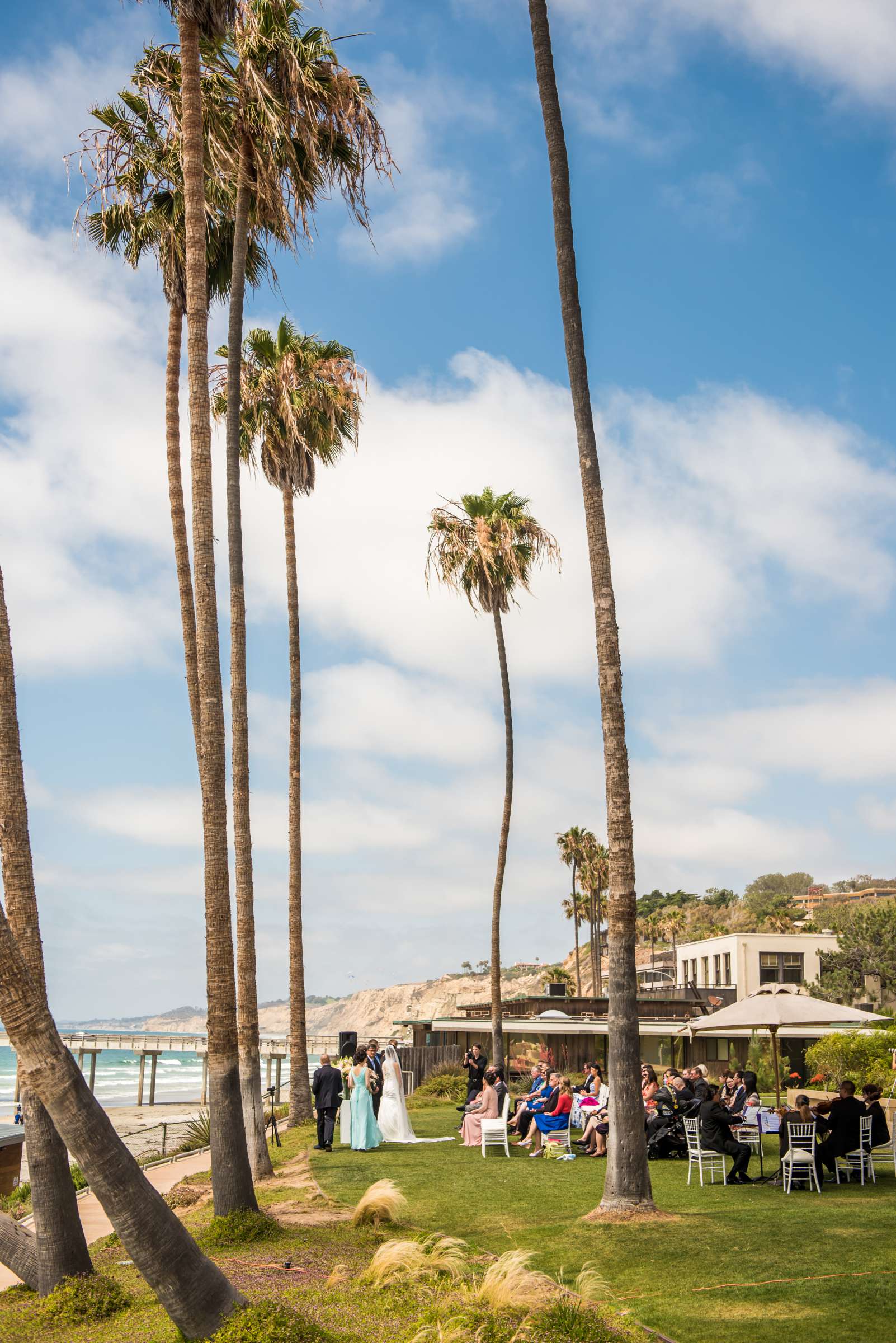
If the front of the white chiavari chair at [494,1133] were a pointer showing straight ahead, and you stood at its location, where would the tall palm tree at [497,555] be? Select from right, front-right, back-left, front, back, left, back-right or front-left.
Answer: right

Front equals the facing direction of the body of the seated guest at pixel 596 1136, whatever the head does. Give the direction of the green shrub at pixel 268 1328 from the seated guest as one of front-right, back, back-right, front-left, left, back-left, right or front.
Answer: left

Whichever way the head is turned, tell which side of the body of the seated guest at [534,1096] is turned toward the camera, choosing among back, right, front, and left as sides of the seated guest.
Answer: left

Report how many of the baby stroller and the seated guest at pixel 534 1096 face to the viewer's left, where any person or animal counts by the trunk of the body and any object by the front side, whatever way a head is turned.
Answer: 2

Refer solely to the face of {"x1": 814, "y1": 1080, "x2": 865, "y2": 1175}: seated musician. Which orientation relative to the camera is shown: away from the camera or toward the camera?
away from the camera

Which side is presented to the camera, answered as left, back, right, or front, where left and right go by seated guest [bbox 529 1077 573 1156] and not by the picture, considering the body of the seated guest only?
left

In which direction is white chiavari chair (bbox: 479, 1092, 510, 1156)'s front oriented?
to the viewer's left

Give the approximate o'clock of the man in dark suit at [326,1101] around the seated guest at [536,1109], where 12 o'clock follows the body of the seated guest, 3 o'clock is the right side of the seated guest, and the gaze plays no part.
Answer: The man in dark suit is roughly at 12 o'clock from the seated guest.

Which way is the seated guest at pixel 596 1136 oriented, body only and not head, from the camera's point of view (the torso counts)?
to the viewer's left

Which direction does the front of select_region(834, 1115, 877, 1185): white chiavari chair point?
to the viewer's left

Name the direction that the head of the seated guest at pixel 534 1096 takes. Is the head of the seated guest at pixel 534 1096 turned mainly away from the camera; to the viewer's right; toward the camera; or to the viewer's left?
to the viewer's left

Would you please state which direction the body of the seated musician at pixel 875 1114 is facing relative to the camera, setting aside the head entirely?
to the viewer's left

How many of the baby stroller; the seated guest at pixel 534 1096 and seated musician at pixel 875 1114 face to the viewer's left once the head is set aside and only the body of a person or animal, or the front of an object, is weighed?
3
